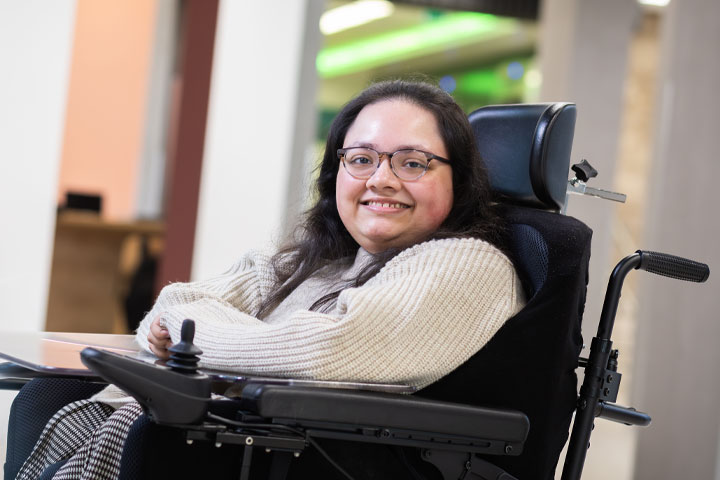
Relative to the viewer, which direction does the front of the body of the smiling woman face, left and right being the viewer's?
facing the viewer and to the left of the viewer

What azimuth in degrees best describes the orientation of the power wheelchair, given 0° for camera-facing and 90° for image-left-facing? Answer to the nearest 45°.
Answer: approximately 90°

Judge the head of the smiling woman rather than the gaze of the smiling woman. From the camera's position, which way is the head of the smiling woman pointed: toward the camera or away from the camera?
toward the camera
